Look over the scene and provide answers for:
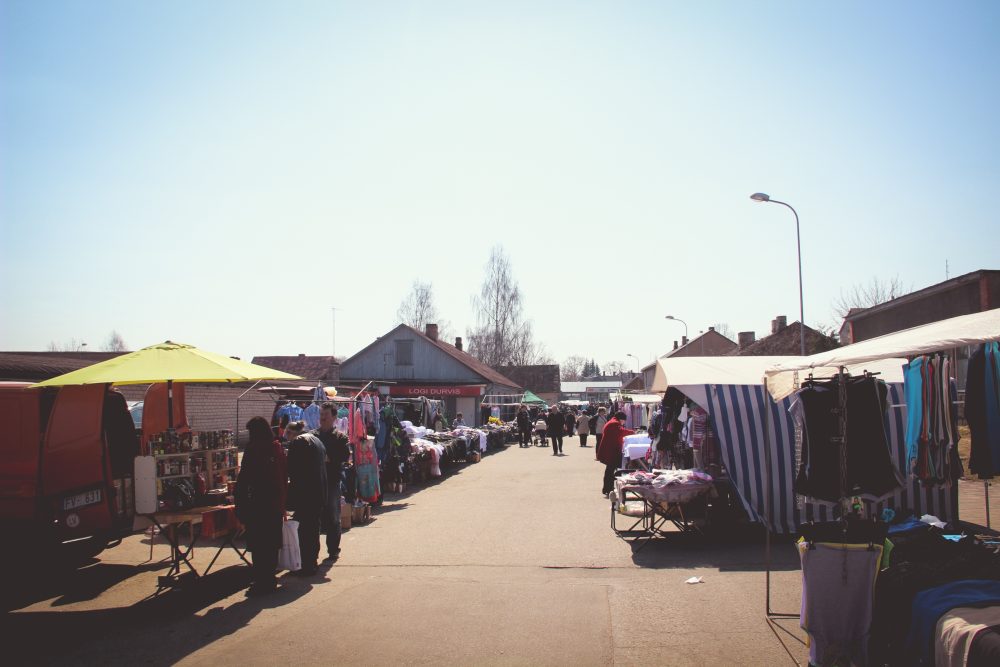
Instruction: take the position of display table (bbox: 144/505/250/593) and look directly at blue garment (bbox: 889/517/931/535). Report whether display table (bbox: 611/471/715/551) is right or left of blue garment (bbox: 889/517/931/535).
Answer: left

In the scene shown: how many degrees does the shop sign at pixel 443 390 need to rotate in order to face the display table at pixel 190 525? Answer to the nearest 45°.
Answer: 0° — it already faces it

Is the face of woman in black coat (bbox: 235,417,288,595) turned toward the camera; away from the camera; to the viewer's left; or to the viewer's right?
away from the camera

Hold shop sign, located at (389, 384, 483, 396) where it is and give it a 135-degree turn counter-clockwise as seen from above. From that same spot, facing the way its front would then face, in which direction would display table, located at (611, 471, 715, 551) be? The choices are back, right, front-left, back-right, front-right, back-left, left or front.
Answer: back-right

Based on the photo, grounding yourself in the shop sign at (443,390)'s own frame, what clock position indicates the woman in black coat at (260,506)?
The woman in black coat is roughly at 12 o'clock from the shop sign.

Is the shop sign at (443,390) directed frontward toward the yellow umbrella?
yes

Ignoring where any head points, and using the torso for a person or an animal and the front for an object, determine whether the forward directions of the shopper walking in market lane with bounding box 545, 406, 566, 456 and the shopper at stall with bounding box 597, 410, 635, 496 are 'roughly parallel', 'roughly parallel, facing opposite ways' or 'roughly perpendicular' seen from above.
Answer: roughly perpendicular

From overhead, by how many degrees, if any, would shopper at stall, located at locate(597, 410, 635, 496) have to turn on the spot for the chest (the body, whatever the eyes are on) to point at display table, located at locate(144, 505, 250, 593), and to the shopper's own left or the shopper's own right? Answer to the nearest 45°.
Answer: approximately 135° to the shopper's own right

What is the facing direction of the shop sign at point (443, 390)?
toward the camera

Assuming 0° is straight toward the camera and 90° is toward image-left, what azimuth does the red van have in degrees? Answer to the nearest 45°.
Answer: approximately 135°

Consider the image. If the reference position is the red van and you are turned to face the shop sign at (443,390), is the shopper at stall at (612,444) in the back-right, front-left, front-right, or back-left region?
front-right

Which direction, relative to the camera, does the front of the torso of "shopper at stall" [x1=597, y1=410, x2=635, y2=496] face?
to the viewer's right
